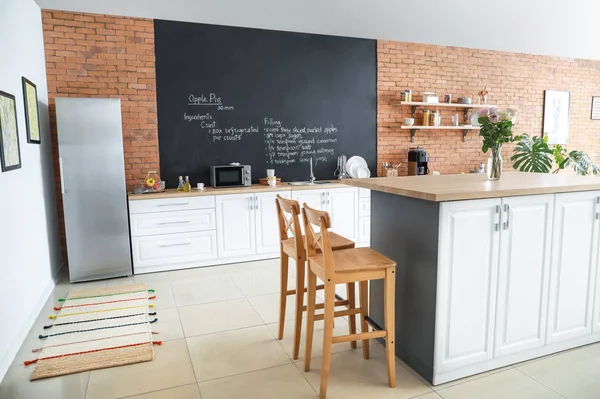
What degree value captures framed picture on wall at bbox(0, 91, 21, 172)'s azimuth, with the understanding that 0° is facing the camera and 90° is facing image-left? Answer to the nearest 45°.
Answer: approximately 270°

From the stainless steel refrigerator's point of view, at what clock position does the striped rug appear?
The striped rug is roughly at 12 o'clock from the stainless steel refrigerator.

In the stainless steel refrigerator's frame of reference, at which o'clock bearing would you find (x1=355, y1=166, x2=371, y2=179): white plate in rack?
The white plate in rack is roughly at 9 o'clock from the stainless steel refrigerator.

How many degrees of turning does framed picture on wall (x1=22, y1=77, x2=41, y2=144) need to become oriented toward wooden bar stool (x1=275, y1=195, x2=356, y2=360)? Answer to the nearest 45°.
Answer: approximately 45° to its right

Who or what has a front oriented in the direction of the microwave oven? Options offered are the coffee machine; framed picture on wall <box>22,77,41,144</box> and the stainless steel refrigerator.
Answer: the framed picture on wall

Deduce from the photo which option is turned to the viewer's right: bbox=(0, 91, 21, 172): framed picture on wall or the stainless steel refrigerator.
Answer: the framed picture on wall

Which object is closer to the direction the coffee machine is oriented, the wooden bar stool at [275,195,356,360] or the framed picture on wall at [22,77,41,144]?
the wooden bar stool

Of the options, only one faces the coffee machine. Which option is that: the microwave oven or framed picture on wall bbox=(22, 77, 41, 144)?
the framed picture on wall

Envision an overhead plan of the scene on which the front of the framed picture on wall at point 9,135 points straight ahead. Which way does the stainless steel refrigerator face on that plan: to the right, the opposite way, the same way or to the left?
to the right

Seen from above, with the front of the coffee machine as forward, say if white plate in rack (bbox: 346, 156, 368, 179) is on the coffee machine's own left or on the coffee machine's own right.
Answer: on the coffee machine's own right
